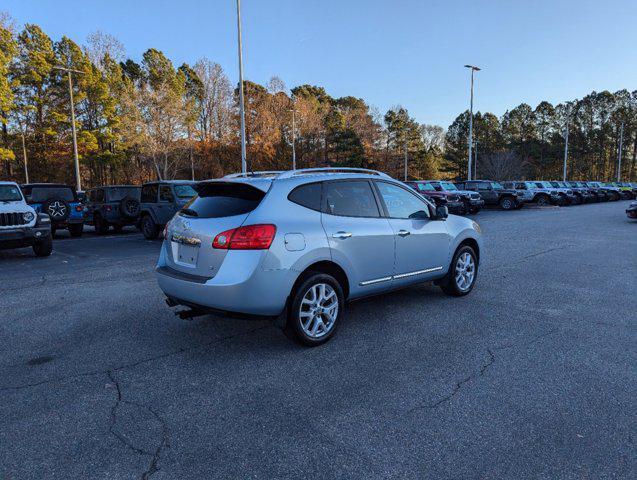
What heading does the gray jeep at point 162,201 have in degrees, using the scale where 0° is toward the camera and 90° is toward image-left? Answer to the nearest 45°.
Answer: approximately 315°

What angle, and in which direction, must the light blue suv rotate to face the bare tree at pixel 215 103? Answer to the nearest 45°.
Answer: approximately 45° to its left

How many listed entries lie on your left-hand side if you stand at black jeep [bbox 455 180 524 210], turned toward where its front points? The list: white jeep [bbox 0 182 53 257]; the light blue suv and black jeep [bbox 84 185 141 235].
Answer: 0

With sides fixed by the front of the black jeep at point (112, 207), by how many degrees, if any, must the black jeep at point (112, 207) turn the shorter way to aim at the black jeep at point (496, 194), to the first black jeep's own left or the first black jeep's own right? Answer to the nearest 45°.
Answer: approximately 135° to the first black jeep's own right

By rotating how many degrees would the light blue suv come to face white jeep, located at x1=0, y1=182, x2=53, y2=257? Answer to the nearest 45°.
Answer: approximately 90° to its left

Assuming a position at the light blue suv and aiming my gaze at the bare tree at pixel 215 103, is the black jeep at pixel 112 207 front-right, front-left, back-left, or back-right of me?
front-left

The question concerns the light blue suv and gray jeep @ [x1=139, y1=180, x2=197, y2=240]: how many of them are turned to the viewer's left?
0

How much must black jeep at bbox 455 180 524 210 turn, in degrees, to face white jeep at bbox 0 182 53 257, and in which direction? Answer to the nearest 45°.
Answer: approximately 45° to its right

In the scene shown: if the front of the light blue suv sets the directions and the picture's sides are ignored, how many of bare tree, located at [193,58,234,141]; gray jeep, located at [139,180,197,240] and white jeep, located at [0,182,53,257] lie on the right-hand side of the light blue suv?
0

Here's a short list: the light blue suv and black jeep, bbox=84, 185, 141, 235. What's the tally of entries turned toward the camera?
0

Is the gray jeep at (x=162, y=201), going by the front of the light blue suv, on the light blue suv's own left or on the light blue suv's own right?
on the light blue suv's own left

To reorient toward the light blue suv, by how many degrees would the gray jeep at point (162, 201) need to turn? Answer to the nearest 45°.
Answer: approximately 45° to its right

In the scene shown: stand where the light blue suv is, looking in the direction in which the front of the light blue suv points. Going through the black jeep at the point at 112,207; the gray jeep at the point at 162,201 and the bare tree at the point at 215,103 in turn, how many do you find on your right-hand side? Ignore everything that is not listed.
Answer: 0

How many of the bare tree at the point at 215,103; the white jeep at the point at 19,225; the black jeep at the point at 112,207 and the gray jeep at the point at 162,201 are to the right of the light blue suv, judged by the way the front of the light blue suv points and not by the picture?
0
